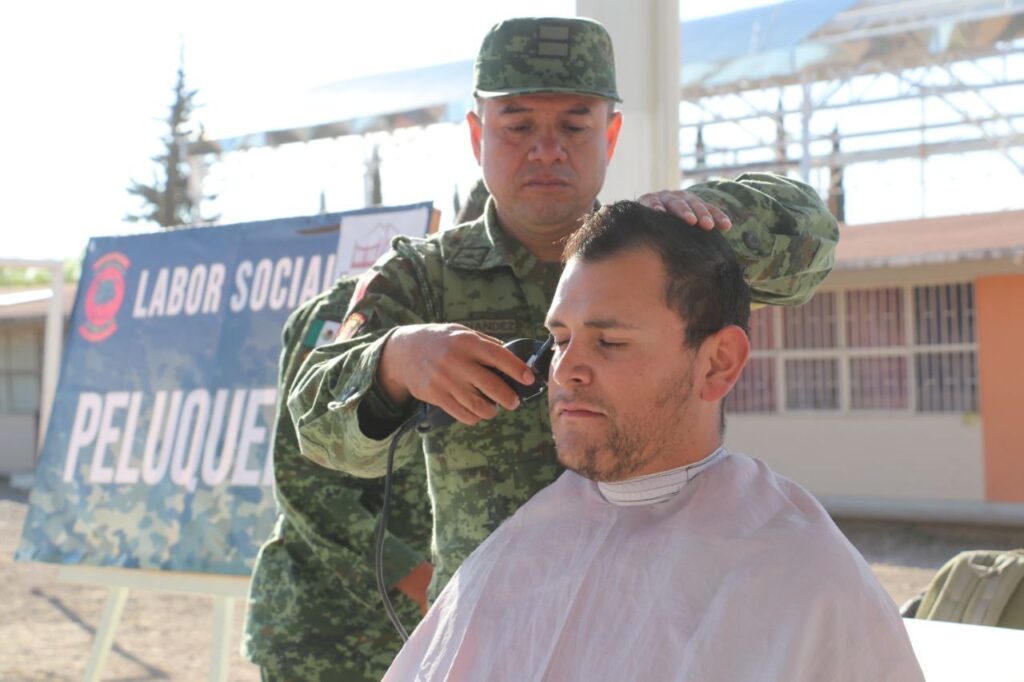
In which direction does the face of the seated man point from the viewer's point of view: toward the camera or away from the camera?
toward the camera

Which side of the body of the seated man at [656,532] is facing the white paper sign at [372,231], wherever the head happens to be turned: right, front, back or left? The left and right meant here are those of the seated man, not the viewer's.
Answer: right

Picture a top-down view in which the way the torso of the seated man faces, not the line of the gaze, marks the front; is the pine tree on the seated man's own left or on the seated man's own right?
on the seated man's own right

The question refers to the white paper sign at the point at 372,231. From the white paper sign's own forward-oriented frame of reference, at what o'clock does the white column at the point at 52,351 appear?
The white column is roughly at 5 o'clock from the white paper sign.

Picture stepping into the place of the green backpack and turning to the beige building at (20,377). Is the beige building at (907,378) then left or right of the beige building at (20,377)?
right

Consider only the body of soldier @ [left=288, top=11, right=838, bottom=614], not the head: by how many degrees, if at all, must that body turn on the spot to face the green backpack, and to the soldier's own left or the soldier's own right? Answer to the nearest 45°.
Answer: approximately 135° to the soldier's own left

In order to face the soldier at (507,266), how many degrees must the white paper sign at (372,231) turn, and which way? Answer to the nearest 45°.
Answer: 0° — it already faces them

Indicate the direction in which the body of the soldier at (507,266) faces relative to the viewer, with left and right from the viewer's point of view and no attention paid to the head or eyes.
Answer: facing the viewer

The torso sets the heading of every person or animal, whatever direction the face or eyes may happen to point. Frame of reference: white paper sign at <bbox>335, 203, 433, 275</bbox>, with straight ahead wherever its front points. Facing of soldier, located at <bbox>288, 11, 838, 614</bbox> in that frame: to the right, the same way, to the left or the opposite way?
the same way

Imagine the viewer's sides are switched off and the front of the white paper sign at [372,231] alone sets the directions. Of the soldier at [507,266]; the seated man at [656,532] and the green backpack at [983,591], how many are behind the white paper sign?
0

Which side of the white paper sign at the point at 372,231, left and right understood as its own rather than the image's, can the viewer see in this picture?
front

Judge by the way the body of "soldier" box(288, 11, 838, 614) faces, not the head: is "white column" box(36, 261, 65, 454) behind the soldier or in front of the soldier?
behind

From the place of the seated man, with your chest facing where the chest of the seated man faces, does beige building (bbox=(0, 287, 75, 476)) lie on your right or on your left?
on your right

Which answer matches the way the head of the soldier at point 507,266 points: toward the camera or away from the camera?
toward the camera

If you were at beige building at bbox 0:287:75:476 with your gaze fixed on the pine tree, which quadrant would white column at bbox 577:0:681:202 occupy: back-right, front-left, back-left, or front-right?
back-right

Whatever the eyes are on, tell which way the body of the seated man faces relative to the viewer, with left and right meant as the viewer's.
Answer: facing the viewer and to the left of the viewer

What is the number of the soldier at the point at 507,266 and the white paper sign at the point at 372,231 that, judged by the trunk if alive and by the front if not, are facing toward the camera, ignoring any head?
2

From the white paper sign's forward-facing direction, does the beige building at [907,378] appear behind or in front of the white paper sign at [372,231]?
behind
